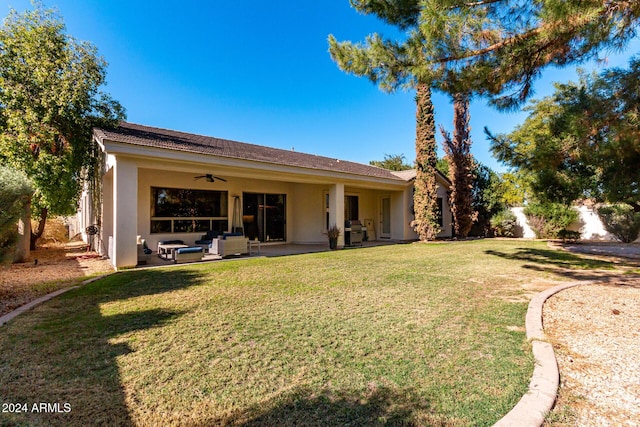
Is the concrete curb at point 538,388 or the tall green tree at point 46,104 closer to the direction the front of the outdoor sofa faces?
the tall green tree

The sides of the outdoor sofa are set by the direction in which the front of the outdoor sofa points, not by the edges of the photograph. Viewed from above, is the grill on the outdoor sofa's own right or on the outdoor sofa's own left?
on the outdoor sofa's own right

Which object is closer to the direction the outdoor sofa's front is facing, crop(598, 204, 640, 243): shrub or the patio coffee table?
the patio coffee table

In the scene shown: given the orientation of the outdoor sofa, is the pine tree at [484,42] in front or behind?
behind

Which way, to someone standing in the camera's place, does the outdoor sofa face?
facing away from the viewer and to the left of the viewer

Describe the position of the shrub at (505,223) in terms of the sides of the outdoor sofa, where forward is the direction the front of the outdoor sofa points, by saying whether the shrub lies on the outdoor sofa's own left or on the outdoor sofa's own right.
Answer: on the outdoor sofa's own right

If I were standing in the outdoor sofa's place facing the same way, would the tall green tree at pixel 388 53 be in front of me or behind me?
behind
